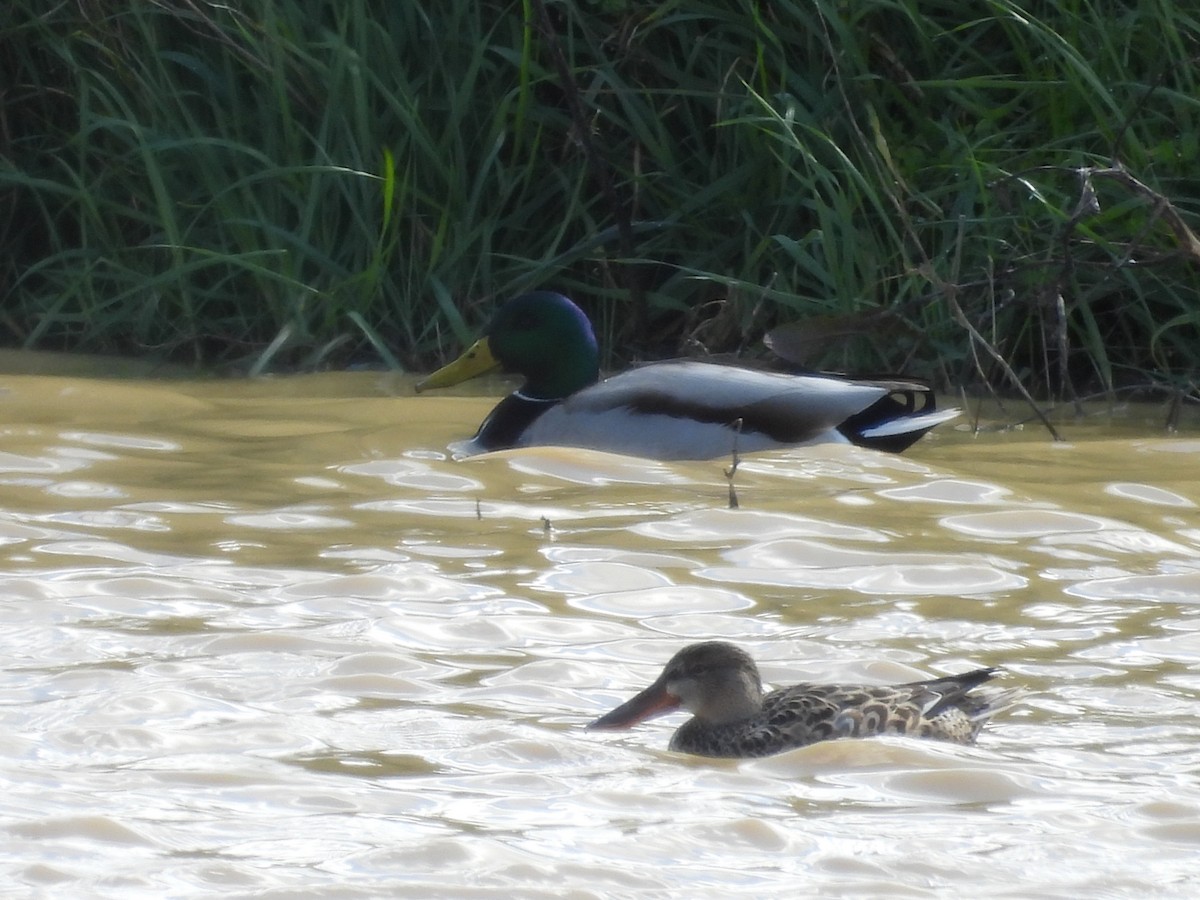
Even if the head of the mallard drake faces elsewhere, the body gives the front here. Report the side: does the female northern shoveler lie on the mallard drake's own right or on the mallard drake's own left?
on the mallard drake's own left

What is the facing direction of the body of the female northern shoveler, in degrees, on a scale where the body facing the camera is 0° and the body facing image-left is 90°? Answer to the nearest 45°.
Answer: approximately 90°

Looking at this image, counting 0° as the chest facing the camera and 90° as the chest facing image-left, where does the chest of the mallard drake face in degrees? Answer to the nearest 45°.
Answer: approximately 90°

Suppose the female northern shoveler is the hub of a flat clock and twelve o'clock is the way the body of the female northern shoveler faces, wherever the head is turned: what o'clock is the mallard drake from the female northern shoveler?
The mallard drake is roughly at 3 o'clock from the female northern shoveler.

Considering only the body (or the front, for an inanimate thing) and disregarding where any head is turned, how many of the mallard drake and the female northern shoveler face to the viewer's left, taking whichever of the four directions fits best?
2
